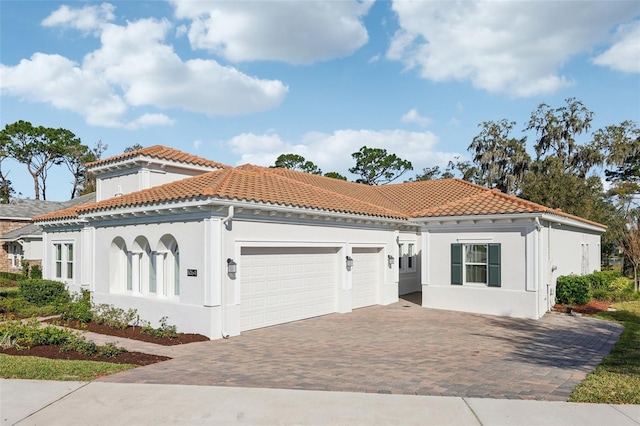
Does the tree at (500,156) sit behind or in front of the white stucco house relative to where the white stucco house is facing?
behind

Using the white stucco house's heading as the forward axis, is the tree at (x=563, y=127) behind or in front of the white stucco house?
behind

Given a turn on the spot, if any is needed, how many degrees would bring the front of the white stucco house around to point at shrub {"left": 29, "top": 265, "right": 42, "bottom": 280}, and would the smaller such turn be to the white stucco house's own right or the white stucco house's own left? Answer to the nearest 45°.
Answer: approximately 90° to the white stucco house's own right

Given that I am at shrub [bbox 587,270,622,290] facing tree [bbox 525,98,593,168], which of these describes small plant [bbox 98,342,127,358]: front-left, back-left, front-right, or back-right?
back-left

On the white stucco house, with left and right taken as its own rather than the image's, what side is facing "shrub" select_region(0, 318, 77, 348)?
front

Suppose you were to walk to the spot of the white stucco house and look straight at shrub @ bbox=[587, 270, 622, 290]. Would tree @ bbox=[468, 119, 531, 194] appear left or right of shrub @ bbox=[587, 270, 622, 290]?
left

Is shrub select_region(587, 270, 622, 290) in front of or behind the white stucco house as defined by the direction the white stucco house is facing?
behind

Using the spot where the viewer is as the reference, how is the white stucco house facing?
facing the viewer and to the left of the viewer

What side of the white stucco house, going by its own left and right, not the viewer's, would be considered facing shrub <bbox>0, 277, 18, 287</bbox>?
right

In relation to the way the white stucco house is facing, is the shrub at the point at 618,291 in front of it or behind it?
behind

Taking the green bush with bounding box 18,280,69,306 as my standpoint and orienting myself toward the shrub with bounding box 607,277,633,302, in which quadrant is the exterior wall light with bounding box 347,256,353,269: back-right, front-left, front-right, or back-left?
front-right
